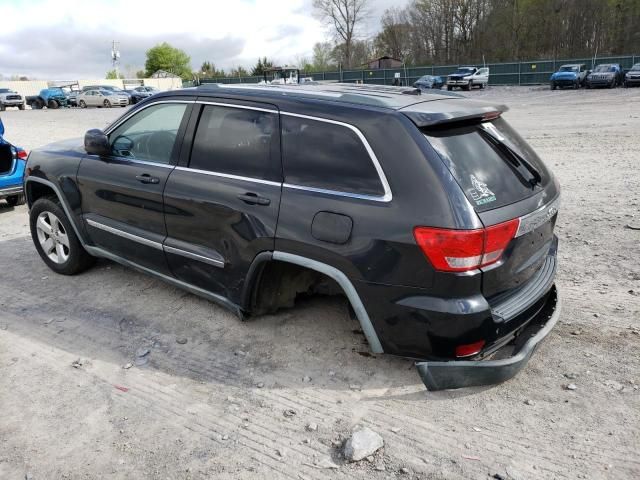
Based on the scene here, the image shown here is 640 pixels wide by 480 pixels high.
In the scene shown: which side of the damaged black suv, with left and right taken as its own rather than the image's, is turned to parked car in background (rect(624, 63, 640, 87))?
right

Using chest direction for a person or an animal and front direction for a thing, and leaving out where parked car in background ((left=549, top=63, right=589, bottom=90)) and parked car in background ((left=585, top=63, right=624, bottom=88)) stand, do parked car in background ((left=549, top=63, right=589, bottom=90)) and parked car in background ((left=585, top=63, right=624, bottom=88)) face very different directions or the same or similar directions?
same or similar directions

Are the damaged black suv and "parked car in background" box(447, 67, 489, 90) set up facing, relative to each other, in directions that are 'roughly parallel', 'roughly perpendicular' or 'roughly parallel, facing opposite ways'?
roughly perpendicular

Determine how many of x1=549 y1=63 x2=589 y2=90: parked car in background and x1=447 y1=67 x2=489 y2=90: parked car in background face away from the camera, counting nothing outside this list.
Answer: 0

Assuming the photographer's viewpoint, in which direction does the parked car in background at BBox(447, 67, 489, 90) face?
facing the viewer and to the left of the viewer

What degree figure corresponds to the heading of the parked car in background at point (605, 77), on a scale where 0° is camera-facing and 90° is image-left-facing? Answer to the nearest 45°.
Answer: approximately 45°

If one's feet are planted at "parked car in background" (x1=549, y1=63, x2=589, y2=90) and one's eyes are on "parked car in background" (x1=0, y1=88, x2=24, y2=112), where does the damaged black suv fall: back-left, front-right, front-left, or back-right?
front-left

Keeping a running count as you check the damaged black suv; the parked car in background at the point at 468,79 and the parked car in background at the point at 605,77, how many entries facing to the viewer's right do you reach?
0

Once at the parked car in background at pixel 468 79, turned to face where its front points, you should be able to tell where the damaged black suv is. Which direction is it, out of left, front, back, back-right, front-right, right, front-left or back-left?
front-left

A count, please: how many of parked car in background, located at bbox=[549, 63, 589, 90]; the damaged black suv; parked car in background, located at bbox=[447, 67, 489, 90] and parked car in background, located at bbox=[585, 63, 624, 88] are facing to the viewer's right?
0

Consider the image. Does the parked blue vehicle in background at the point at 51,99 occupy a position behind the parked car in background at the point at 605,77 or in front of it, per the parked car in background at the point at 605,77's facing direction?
in front

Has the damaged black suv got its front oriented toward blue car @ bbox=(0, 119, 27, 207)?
yes

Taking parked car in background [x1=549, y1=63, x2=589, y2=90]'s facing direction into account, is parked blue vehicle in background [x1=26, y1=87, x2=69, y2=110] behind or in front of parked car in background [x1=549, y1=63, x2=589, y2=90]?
in front

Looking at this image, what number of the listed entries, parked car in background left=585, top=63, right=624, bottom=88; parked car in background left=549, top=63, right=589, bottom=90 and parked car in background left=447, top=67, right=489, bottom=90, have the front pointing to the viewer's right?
0

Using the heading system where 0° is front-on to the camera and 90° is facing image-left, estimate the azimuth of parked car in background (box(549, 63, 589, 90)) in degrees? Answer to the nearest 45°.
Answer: approximately 45°

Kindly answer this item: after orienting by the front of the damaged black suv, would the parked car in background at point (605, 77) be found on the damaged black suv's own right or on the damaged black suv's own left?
on the damaged black suv's own right
